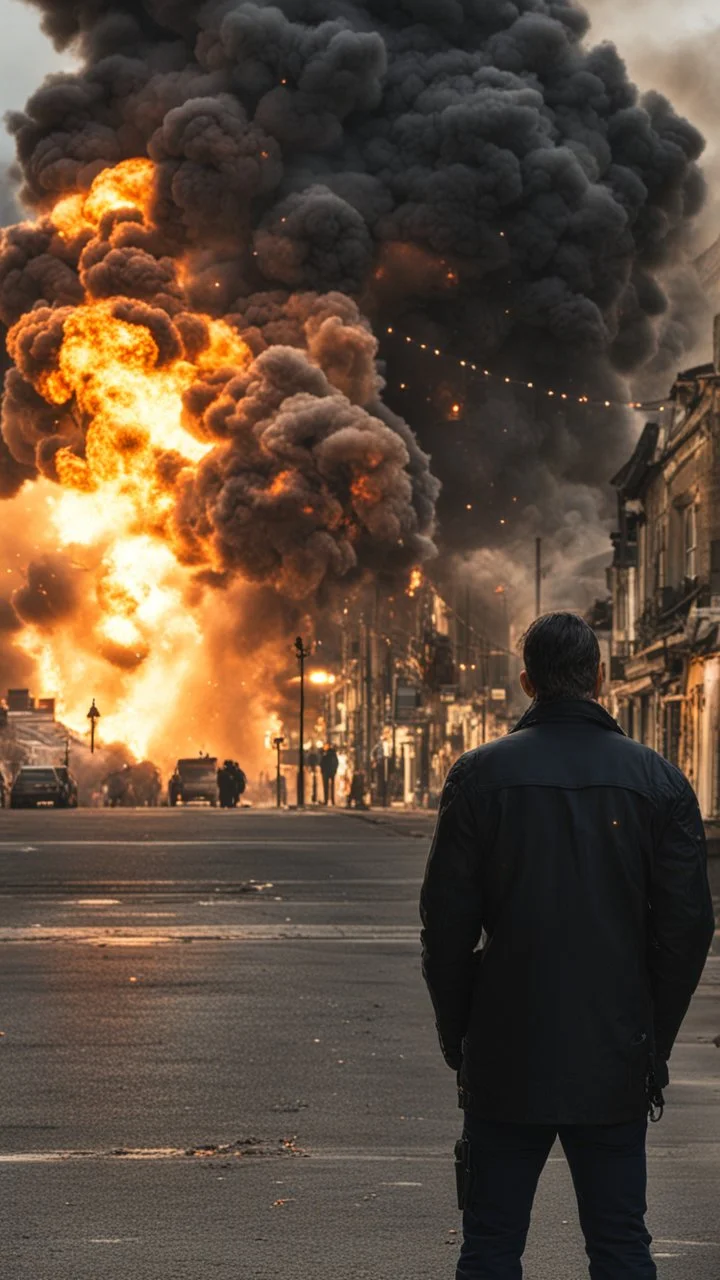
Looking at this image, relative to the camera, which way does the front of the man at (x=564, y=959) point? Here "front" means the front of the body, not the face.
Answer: away from the camera

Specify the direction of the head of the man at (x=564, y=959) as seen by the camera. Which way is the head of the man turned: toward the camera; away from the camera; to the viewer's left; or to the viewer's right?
away from the camera
